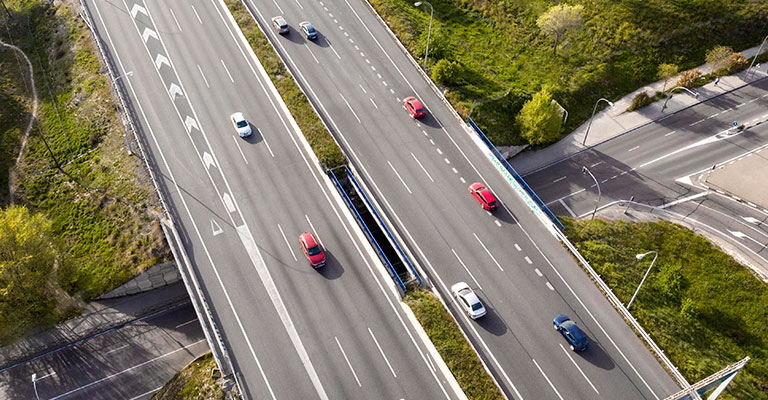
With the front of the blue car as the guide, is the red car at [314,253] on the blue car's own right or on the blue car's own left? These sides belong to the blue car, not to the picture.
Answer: on the blue car's own left

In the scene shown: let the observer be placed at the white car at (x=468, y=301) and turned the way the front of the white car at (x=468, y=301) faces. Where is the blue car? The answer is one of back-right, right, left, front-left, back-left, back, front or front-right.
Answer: back-right

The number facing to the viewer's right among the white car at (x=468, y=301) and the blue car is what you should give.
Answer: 0

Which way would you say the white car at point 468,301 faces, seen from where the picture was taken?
facing away from the viewer and to the left of the viewer

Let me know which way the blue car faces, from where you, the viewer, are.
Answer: facing away from the viewer and to the left of the viewer

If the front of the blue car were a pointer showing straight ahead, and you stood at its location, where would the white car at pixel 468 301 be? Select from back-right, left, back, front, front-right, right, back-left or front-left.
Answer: front-left

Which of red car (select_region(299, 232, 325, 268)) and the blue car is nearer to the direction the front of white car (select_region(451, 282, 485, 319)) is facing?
the red car

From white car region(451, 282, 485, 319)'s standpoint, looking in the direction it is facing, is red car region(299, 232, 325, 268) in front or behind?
in front
